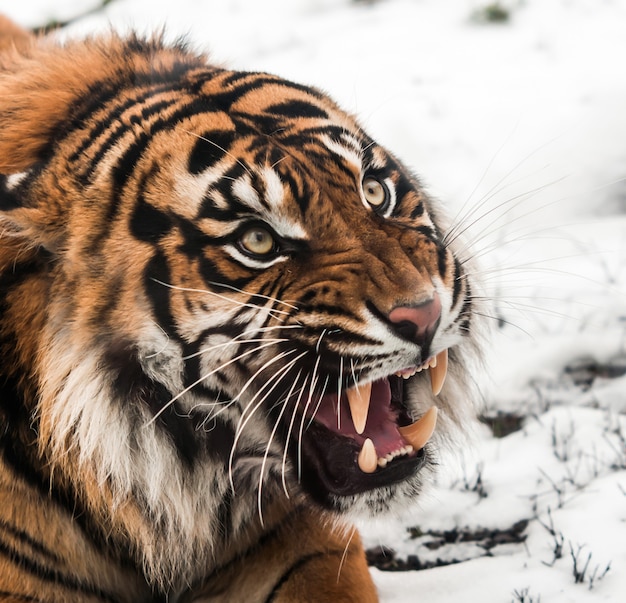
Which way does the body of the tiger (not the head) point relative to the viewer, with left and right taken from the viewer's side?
facing the viewer and to the right of the viewer
